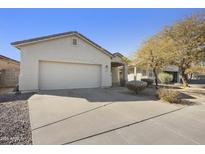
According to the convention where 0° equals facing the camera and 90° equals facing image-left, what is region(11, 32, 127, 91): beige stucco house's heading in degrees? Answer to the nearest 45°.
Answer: approximately 0°

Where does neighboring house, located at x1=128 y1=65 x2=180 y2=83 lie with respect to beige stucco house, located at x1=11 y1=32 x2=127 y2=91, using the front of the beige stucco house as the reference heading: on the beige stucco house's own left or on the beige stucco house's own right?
on the beige stucco house's own left

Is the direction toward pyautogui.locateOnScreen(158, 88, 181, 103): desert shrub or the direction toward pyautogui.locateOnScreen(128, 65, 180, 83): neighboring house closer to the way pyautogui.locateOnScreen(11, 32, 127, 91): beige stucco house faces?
the desert shrub

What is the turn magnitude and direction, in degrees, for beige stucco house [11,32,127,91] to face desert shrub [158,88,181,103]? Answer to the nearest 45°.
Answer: approximately 45° to its left
